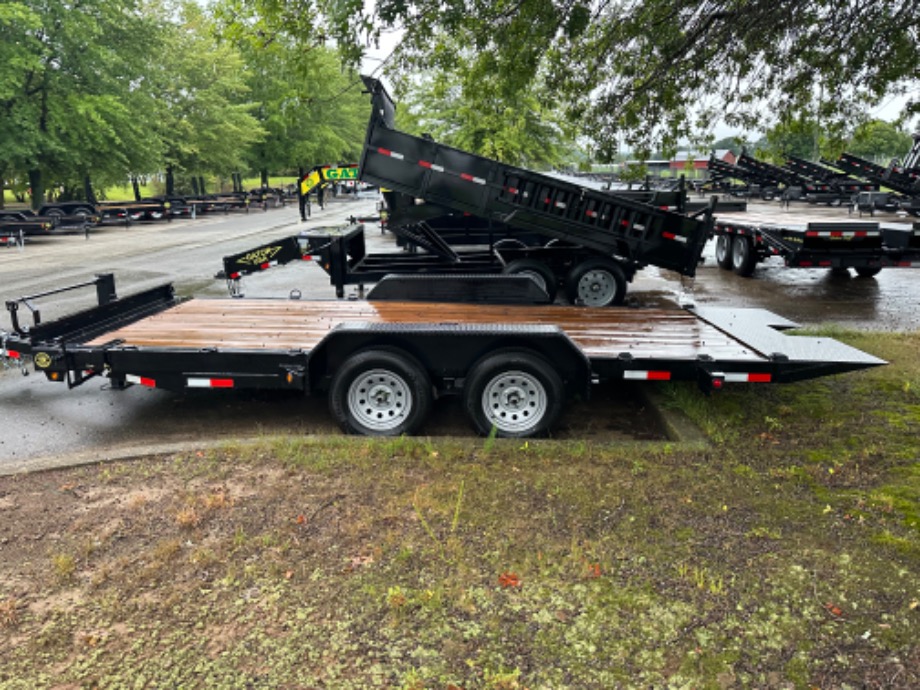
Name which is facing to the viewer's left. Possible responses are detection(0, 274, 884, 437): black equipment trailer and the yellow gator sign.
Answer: the black equipment trailer

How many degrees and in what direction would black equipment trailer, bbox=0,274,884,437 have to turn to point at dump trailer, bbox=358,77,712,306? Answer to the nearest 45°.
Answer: approximately 90° to its right

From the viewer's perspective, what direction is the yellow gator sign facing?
toward the camera

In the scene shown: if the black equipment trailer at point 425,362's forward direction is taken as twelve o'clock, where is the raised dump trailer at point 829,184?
The raised dump trailer is roughly at 4 o'clock from the black equipment trailer.

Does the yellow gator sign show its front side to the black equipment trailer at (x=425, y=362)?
yes

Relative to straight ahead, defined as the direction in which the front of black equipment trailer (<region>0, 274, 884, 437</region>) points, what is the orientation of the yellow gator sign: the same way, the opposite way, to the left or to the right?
to the left

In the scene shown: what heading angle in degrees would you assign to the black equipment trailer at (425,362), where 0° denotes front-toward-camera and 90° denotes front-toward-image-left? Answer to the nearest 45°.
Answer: approximately 90°

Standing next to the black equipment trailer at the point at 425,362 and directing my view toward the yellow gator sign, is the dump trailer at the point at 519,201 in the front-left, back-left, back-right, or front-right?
front-right

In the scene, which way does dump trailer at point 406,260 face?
to the viewer's left

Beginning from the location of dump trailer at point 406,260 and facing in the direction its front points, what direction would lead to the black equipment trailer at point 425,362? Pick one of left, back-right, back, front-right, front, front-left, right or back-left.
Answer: left

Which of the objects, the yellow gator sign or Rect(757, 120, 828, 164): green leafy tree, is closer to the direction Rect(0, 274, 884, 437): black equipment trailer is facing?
the yellow gator sign
